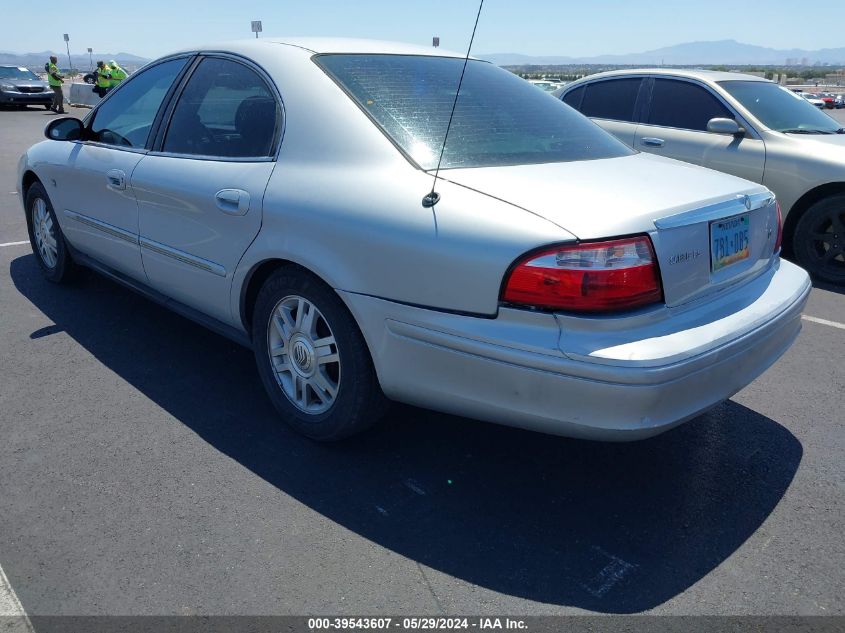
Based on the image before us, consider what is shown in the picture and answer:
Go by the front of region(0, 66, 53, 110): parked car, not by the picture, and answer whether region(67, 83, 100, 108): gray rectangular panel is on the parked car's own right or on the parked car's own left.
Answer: on the parked car's own left

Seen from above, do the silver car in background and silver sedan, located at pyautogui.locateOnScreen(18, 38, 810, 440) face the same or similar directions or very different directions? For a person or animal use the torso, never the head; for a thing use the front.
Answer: very different directions

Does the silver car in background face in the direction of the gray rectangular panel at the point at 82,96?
no

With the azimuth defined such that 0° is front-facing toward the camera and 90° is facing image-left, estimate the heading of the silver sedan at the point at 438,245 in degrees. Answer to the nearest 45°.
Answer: approximately 135°

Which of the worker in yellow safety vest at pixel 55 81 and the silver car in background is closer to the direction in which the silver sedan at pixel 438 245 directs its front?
the worker in yellow safety vest

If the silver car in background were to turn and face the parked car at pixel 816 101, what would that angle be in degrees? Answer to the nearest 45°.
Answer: approximately 135° to its left

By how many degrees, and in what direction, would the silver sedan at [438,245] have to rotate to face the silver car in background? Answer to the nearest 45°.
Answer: approximately 90° to its right

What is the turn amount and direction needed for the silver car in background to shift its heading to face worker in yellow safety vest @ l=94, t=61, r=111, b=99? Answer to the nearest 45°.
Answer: approximately 180°

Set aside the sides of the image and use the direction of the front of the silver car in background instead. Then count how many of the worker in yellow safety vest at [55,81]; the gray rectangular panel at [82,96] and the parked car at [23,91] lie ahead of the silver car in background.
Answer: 0

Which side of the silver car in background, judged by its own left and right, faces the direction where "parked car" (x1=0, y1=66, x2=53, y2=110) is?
back

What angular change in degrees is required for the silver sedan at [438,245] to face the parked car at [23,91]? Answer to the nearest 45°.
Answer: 0° — it already faces it

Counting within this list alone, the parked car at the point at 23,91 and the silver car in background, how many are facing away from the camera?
0

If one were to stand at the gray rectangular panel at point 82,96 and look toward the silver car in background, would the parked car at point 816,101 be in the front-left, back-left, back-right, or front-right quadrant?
front-left

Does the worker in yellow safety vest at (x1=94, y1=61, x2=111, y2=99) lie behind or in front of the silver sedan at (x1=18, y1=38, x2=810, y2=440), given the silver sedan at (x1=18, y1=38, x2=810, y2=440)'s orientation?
in front

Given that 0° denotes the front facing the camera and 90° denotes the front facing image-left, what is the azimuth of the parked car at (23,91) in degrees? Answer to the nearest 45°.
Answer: approximately 315°

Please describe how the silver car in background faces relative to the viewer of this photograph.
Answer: facing the viewer and to the right of the viewer
